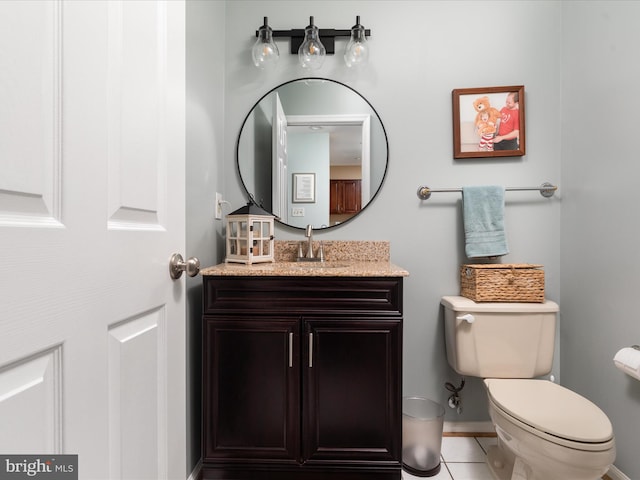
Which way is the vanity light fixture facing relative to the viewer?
toward the camera

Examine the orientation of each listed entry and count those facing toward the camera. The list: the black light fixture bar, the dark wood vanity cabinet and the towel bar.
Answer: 3

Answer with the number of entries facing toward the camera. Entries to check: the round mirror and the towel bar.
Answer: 2

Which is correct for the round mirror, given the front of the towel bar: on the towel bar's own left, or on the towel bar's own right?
on the towel bar's own right

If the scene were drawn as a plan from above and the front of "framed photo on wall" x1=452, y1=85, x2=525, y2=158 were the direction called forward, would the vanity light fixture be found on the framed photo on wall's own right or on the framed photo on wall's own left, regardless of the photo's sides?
on the framed photo on wall's own right

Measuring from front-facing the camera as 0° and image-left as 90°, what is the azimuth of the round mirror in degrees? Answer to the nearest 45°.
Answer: approximately 0°

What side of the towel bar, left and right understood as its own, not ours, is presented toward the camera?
front

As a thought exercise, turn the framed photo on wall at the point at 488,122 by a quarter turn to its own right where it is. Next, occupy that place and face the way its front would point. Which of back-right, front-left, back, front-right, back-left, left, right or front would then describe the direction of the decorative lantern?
front-left

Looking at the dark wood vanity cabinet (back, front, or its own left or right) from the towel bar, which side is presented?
left
